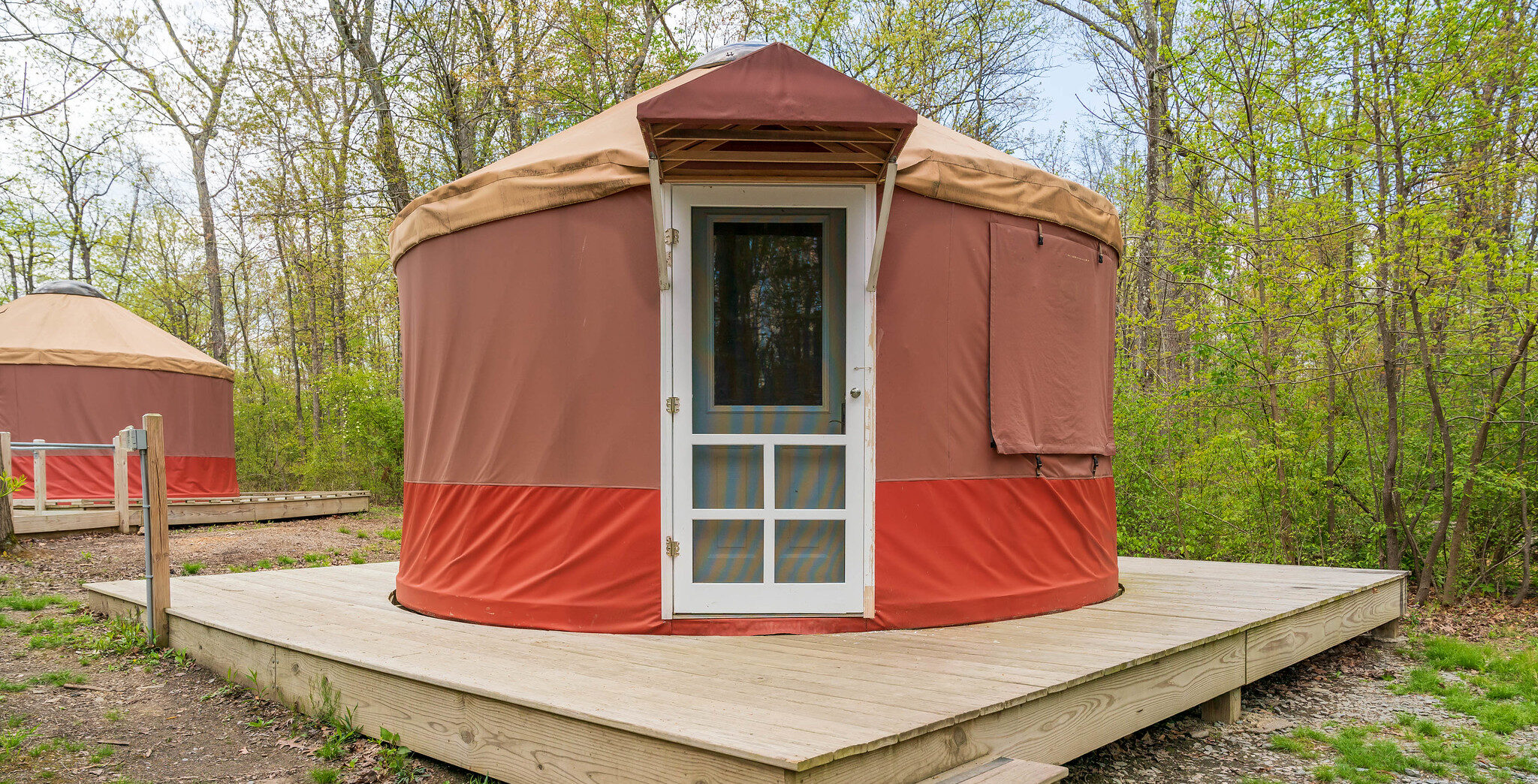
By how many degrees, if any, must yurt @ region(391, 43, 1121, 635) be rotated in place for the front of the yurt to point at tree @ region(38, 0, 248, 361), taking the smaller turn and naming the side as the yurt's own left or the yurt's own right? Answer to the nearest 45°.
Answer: approximately 135° to the yurt's own right

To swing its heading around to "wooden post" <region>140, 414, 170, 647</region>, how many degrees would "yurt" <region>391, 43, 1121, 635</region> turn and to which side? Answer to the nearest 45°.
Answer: approximately 90° to its right

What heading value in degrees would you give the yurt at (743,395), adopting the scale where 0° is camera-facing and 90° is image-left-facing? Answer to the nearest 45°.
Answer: approximately 0°

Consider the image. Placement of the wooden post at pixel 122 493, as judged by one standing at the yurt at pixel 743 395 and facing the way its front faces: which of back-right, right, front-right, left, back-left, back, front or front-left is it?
back-right

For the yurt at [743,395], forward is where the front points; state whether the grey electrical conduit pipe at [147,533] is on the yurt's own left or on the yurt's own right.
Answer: on the yurt's own right
